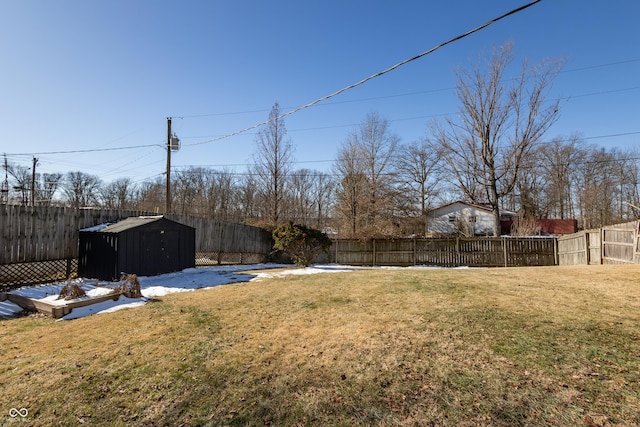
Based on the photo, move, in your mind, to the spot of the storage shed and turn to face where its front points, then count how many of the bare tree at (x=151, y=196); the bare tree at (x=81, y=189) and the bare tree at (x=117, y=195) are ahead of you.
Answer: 0

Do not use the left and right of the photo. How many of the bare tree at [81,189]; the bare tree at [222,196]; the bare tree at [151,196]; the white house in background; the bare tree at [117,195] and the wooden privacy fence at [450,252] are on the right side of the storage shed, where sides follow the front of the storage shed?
0

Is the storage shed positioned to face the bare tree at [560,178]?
no

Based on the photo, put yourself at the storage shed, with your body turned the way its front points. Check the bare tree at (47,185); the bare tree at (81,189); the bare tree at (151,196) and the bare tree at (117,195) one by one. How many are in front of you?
0

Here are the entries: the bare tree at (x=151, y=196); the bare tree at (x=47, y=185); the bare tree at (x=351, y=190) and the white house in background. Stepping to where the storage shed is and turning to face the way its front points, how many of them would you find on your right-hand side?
0

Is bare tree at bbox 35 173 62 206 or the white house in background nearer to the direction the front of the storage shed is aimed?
the white house in background

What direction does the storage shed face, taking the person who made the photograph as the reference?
facing the viewer and to the right of the viewer

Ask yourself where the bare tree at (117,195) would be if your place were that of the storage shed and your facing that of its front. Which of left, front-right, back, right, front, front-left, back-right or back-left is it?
back-left

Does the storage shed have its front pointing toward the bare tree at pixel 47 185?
no

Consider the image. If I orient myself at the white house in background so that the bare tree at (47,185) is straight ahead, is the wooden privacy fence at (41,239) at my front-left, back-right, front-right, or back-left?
front-left

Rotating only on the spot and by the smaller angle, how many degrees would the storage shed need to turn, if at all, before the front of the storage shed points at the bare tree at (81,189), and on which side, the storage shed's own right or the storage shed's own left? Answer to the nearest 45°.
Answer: approximately 135° to the storage shed's own left

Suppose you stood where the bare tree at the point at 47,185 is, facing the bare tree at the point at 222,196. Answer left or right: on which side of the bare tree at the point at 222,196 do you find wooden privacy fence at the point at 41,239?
right

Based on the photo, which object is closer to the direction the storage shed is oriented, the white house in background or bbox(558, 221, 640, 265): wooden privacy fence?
the wooden privacy fence

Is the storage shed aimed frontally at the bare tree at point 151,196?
no

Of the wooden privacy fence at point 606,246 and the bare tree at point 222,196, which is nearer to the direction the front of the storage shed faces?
the wooden privacy fence
